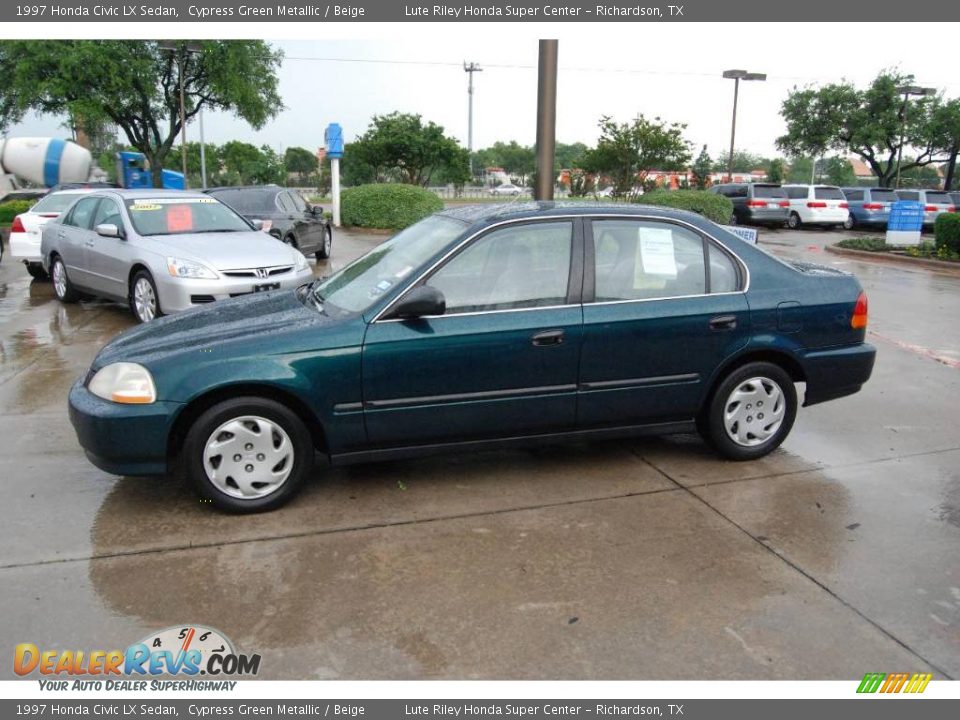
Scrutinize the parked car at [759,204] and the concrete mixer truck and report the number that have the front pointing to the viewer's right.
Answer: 1

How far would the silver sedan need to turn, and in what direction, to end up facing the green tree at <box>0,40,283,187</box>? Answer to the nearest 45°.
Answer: approximately 135° to its left

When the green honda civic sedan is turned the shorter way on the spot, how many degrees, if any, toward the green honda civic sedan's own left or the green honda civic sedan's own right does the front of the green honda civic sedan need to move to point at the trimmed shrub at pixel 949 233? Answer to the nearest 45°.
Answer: approximately 135° to the green honda civic sedan's own right

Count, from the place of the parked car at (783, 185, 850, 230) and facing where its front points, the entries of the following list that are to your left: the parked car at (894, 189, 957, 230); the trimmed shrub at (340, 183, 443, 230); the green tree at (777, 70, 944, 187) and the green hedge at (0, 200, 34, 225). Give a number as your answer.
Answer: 2

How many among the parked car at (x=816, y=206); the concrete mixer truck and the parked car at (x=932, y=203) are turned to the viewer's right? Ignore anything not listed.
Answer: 1

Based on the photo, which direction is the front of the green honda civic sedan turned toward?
to the viewer's left

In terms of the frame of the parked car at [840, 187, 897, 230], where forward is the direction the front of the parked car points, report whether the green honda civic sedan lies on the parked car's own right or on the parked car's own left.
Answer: on the parked car's own left

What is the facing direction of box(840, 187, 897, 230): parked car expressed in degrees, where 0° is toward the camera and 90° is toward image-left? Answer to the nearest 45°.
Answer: approximately 135°

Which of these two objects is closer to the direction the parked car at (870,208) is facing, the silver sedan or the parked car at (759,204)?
the parked car

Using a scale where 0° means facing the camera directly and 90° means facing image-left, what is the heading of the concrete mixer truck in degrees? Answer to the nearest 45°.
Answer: approximately 270°

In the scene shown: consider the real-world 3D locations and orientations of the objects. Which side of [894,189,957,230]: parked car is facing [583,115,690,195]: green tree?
left

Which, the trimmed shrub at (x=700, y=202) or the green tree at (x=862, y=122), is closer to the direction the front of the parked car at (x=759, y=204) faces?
the green tree

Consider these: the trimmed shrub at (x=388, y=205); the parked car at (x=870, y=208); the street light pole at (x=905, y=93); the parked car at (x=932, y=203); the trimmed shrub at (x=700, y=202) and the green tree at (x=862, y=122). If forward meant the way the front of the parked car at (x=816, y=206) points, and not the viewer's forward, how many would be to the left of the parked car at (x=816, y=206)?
2
